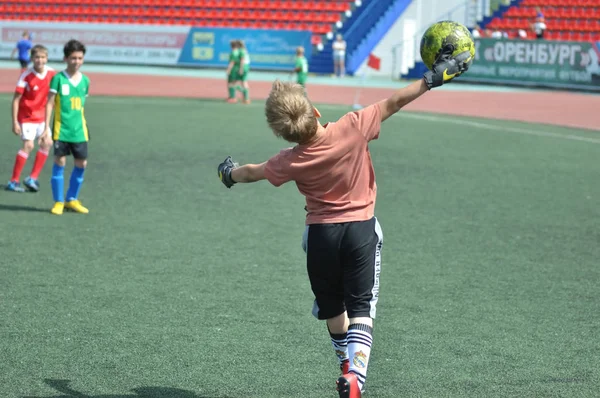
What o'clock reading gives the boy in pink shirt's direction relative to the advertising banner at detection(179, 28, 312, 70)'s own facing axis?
The boy in pink shirt is roughly at 12 o'clock from the advertising banner.

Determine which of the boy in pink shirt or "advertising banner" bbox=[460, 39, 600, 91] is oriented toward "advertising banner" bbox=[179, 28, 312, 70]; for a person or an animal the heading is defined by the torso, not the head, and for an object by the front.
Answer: the boy in pink shirt

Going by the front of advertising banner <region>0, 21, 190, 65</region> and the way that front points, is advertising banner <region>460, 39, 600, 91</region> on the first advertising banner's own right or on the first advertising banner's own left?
on the first advertising banner's own left

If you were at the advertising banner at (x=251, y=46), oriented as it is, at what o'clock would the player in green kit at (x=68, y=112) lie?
The player in green kit is roughly at 12 o'clock from the advertising banner.

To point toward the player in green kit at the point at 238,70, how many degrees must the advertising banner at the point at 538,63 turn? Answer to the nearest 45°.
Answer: approximately 45° to its right

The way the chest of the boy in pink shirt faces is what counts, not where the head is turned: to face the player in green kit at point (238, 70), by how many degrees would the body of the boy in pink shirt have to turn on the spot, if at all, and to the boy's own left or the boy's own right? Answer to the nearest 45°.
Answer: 0° — they already face them

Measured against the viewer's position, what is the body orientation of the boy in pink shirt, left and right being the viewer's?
facing away from the viewer

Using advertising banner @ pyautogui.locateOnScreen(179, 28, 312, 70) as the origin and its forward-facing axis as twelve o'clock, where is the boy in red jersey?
The boy in red jersey is roughly at 12 o'clock from the advertising banner.

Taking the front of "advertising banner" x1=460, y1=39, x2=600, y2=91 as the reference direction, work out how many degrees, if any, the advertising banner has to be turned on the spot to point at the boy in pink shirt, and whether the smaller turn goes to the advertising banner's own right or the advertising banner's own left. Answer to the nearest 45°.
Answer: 0° — it already faces them

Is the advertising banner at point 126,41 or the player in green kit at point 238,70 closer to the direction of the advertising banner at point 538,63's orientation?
the player in green kit

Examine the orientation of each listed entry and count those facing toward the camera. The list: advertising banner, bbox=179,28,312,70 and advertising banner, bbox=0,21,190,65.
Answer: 2
